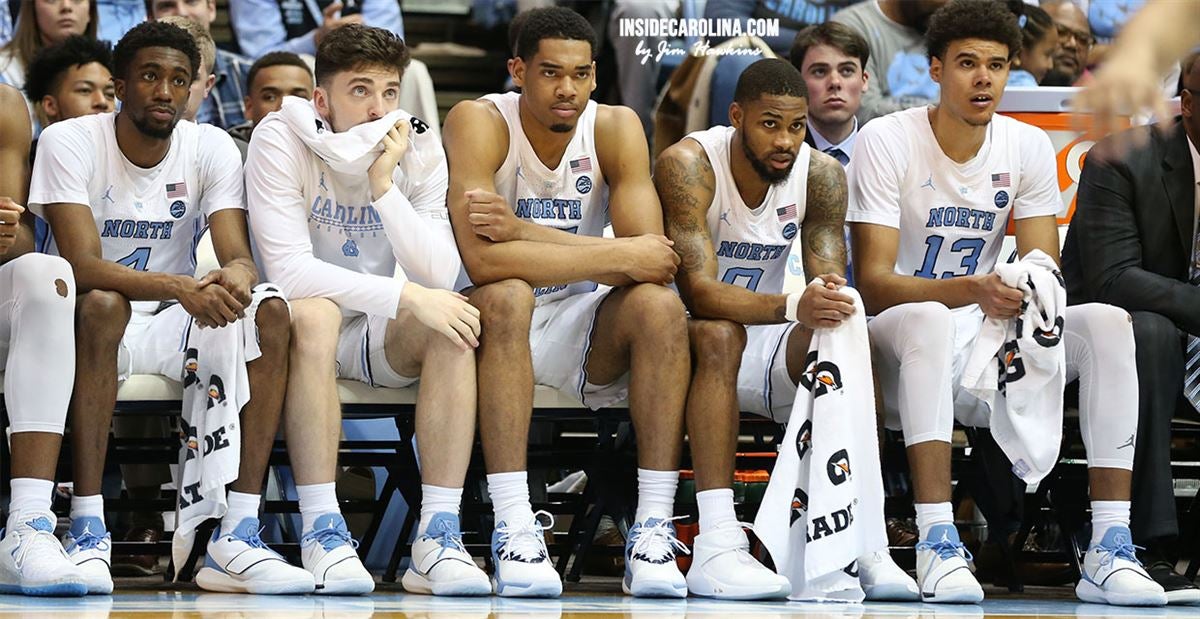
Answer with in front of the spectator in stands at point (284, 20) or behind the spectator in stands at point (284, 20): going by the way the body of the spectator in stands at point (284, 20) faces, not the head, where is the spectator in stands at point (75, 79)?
in front

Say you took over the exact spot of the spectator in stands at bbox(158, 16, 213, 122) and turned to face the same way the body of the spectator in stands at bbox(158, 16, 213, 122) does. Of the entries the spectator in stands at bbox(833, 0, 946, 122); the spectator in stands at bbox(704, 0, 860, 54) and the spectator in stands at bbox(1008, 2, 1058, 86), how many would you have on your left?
3

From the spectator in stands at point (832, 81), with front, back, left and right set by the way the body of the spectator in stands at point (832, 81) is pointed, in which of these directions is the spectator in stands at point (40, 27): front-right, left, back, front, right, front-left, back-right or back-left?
right

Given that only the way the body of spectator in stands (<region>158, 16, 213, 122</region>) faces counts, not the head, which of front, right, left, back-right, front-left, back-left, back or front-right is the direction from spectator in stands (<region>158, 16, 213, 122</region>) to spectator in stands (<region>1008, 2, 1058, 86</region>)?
left

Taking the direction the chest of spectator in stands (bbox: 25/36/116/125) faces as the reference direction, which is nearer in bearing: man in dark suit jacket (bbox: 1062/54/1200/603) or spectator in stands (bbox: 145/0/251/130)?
the man in dark suit jacket

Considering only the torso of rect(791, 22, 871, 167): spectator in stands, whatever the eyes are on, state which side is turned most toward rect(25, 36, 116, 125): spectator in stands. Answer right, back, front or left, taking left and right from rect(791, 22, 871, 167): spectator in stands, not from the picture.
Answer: right

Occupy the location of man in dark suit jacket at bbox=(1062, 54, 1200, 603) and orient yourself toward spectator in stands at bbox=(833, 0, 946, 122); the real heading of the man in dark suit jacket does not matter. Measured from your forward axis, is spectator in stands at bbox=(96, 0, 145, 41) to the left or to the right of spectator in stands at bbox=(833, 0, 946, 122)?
left

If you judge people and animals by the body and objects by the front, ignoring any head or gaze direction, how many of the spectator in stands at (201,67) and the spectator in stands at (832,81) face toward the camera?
2

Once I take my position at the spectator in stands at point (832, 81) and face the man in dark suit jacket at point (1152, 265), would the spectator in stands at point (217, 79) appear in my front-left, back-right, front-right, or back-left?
back-right

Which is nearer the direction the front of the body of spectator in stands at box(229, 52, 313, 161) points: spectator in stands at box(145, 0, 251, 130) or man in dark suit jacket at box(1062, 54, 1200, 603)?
the man in dark suit jacket

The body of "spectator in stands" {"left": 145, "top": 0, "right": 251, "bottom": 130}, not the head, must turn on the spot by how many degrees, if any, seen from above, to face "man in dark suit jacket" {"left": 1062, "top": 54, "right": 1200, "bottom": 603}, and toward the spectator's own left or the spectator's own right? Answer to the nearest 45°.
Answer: approximately 45° to the spectator's own left

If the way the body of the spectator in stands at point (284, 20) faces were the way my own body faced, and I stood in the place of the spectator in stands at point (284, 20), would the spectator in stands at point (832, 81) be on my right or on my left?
on my left

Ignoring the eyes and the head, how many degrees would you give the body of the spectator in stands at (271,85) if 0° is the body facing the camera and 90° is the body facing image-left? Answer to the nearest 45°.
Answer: approximately 315°
